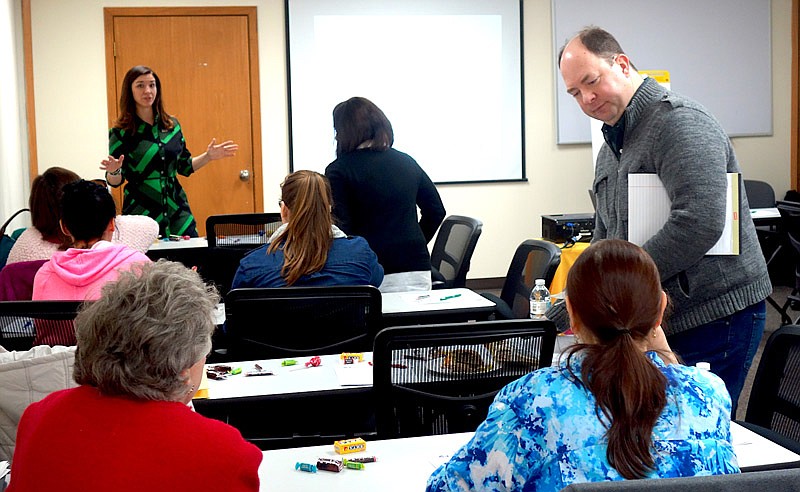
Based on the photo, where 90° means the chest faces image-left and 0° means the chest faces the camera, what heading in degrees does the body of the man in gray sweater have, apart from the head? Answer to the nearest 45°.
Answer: approximately 45°

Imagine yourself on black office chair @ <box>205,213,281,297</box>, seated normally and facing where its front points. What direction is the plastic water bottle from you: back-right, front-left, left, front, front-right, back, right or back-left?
back-right

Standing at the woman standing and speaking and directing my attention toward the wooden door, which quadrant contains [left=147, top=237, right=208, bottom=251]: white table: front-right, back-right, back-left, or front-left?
back-right

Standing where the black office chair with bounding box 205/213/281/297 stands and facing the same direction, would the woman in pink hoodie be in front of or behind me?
behind

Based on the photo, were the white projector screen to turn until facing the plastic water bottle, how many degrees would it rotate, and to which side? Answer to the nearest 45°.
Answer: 0° — it already faces it

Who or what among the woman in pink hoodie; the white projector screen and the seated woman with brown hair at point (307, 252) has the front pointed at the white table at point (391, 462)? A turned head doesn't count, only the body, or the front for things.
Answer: the white projector screen

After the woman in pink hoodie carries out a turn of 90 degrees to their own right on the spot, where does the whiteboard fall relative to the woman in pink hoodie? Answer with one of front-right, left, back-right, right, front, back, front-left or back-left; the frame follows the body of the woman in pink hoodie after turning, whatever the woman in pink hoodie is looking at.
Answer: front-left

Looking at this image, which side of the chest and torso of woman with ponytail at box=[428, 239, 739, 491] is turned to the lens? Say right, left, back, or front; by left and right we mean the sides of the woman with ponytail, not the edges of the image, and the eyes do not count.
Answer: back

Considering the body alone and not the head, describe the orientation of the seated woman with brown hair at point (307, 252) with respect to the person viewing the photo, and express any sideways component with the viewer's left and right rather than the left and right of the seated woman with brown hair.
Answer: facing away from the viewer

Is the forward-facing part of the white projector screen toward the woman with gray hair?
yes

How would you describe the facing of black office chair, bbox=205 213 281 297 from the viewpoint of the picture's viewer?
facing away from the viewer

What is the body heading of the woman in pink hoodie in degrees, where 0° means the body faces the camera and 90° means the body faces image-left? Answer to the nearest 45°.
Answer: approximately 180°

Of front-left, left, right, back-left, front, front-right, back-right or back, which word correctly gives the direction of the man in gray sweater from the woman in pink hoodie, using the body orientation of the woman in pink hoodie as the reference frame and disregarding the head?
back-right
